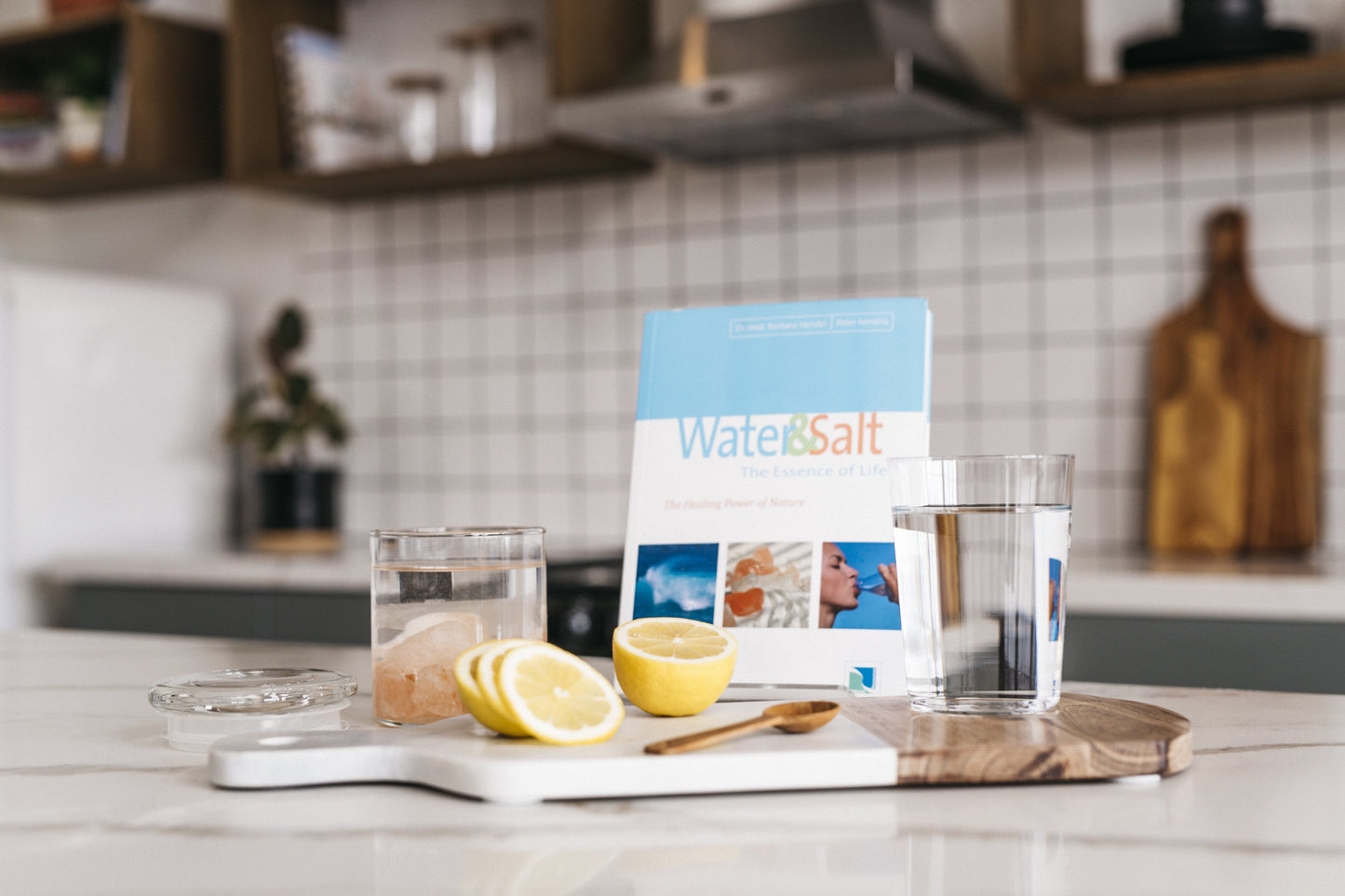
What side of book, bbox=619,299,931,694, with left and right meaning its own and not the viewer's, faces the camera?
front

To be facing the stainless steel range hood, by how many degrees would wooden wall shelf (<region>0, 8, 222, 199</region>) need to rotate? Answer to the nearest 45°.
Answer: approximately 90° to its left

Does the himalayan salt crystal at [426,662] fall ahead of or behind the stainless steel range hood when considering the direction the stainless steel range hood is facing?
ahead

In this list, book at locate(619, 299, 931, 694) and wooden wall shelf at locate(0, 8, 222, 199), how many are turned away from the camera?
0

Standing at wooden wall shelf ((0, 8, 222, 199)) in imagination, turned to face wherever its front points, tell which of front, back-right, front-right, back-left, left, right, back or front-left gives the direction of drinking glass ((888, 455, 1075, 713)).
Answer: front-left

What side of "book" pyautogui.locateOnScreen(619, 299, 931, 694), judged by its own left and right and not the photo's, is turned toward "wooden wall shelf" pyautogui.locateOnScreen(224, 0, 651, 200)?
back

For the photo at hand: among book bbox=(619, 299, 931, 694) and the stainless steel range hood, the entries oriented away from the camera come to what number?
0

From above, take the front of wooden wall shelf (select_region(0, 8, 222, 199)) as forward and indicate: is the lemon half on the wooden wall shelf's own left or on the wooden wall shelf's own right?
on the wooden wall shelf's own left

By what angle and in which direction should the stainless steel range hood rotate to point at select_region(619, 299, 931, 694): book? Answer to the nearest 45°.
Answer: approximately 45° to its left

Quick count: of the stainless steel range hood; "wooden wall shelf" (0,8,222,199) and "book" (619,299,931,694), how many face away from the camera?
0

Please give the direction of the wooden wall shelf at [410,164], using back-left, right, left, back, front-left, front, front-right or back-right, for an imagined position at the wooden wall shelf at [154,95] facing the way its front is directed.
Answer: left

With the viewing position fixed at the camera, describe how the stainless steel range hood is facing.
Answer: facing the viewer and to the left of the viewer

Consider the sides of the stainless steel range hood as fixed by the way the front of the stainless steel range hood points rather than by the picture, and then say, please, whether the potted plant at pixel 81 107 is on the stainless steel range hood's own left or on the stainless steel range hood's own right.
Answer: on the stainless steel range hood's own right
